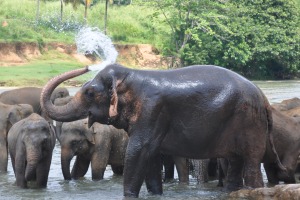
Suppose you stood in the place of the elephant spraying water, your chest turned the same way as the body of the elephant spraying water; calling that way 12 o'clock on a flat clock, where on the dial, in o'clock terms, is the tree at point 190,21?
The tree is roughly at 3 o'clock from the elephant spraying water.

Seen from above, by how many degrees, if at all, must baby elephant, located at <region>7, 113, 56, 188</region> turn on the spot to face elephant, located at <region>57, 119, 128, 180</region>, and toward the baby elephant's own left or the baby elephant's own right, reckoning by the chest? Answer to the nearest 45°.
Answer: approximately 135° to the baby elephant's own left

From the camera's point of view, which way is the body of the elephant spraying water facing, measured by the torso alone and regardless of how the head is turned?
to the viewer's left

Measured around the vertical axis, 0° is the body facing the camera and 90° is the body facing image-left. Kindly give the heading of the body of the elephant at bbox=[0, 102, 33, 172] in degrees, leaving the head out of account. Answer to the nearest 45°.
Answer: approximately 270°

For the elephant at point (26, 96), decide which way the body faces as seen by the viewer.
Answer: to the viewer's right

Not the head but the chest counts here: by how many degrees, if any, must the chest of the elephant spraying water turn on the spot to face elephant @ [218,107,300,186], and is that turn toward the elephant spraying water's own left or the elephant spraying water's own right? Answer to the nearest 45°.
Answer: approximately 135° to the elephant spraying water's own right

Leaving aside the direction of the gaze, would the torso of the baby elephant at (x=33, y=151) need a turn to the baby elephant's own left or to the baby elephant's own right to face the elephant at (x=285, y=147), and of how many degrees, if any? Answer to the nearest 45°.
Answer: approximately 90° to the baby elephant's own left

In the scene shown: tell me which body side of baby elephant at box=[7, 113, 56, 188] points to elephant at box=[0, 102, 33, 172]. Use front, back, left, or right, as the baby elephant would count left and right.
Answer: back
